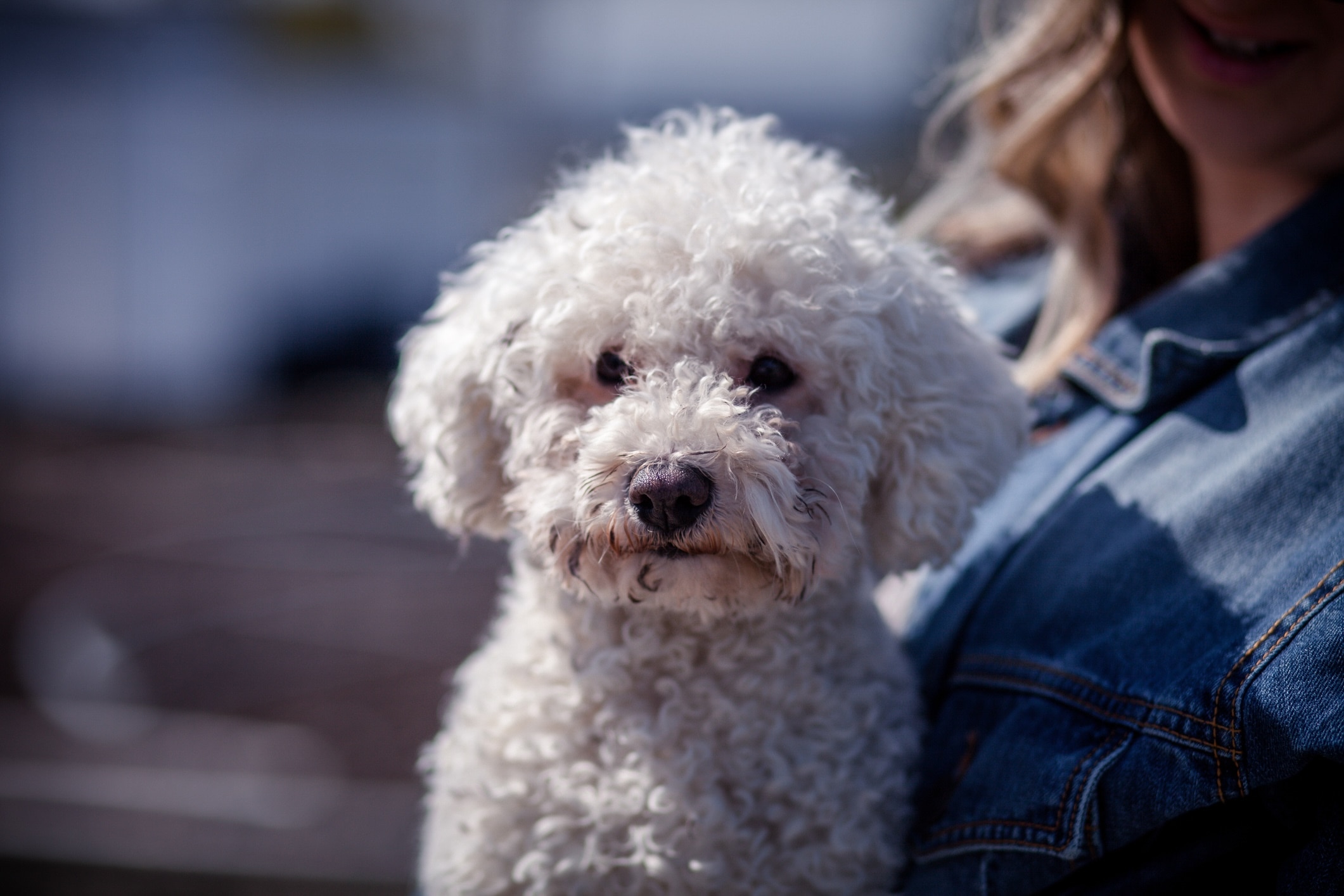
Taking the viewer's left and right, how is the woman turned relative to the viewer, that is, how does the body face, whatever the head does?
facing the viewer and to the left of the viewer

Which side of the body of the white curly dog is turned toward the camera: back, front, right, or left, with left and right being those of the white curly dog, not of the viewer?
front
